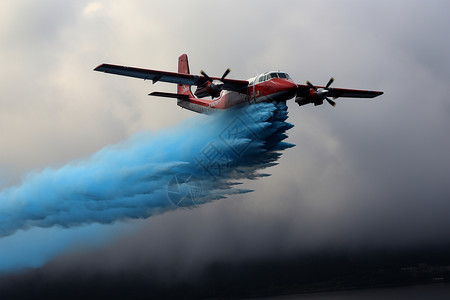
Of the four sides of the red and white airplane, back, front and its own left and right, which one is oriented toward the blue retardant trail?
back

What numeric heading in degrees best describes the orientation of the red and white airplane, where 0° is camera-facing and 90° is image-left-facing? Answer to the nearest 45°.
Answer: approximately 315°
